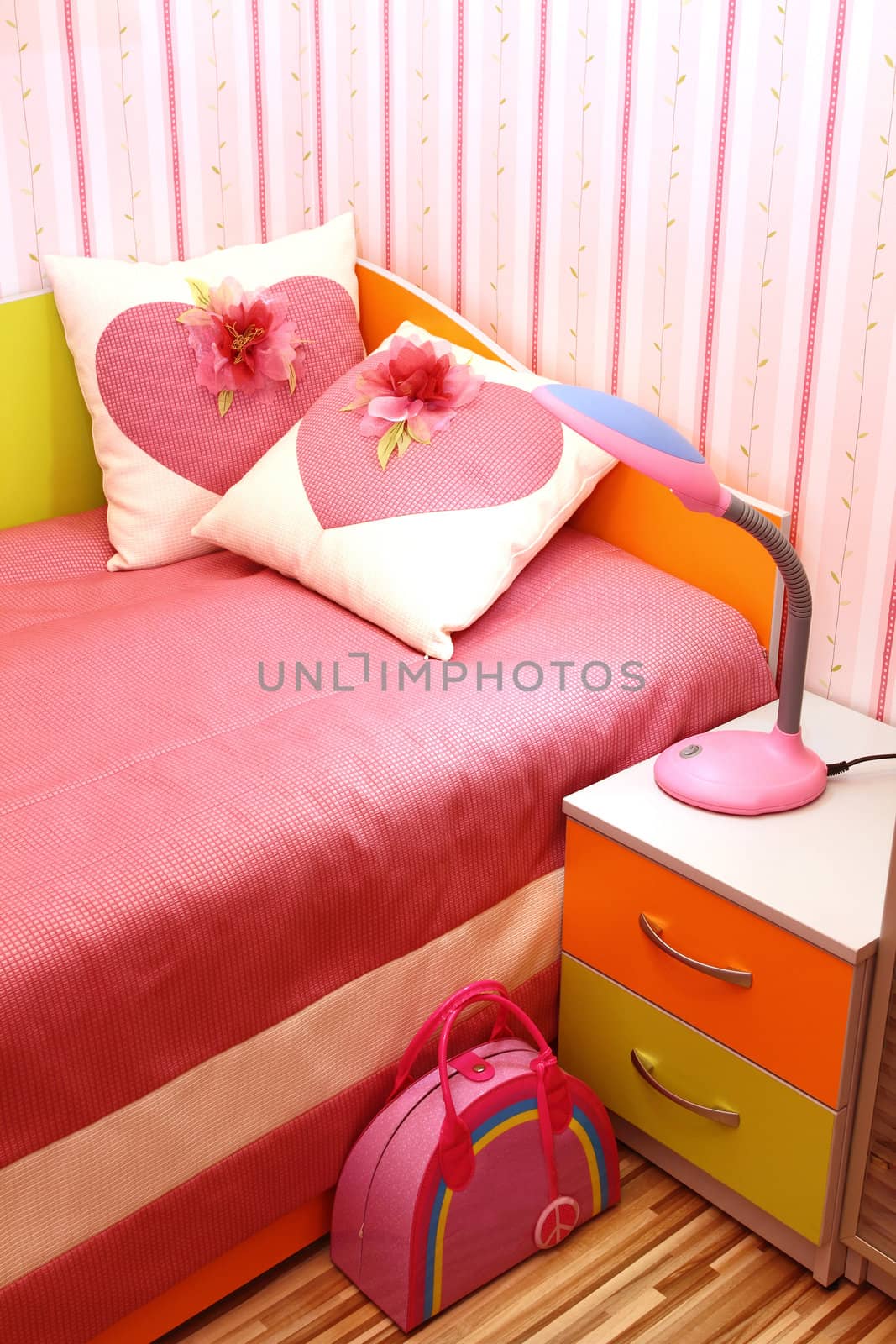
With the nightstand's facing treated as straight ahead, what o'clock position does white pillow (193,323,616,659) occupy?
The white pillow is roughly at 3 o'clock from the nightstand.

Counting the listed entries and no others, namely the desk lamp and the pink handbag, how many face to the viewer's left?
1

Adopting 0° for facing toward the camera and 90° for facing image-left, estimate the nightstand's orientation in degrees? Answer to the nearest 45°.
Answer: approximately 45°

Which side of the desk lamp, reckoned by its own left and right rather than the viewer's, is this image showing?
left

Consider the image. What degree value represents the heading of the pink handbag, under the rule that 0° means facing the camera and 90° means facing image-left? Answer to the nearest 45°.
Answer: approximately 315°
